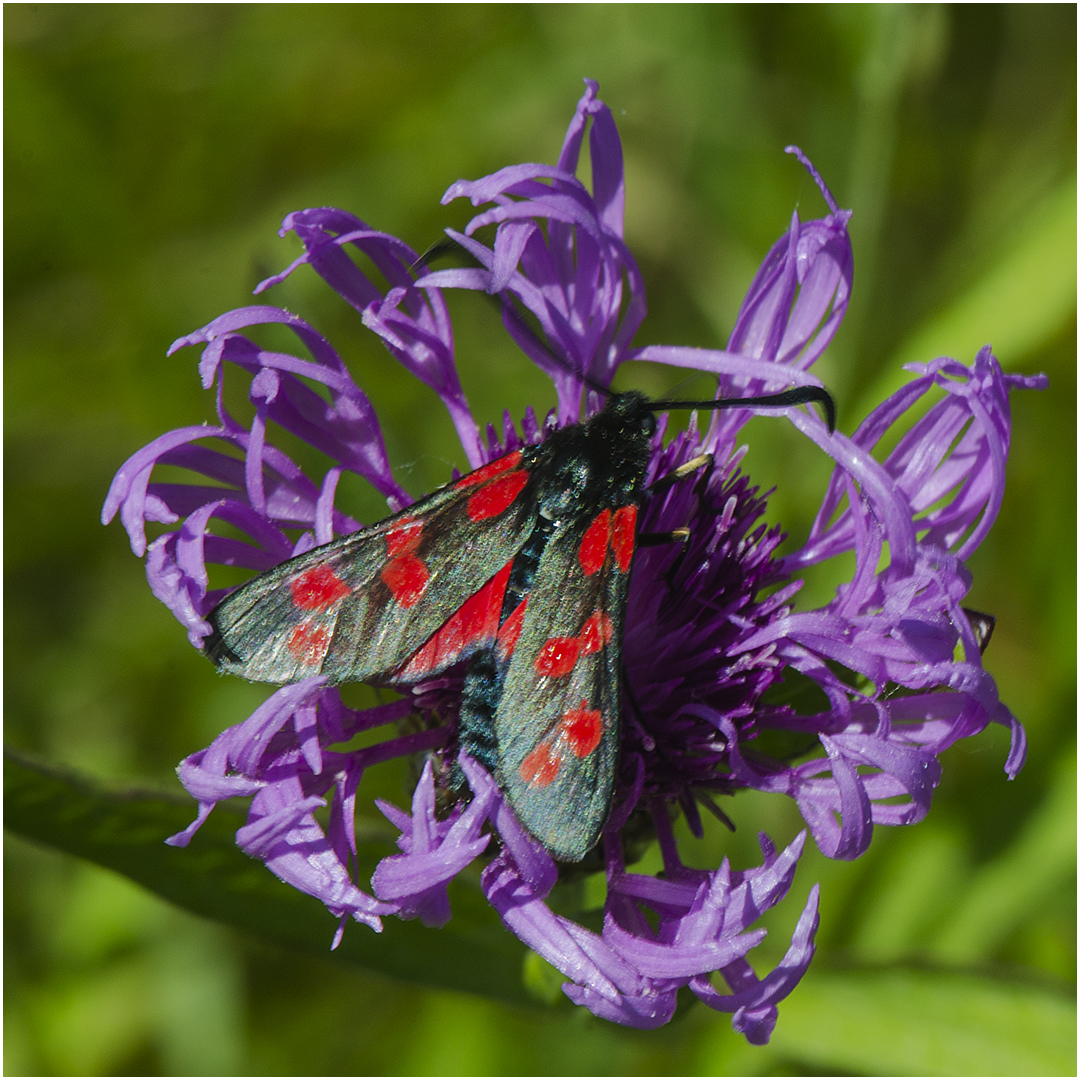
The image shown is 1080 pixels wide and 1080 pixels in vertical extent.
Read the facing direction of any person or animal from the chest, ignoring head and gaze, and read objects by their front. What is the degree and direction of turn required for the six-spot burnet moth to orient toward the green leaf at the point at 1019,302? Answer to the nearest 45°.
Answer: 0° — it already faces it

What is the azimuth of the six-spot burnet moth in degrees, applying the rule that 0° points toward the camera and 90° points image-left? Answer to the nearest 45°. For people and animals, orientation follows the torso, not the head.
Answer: approximately 225°
